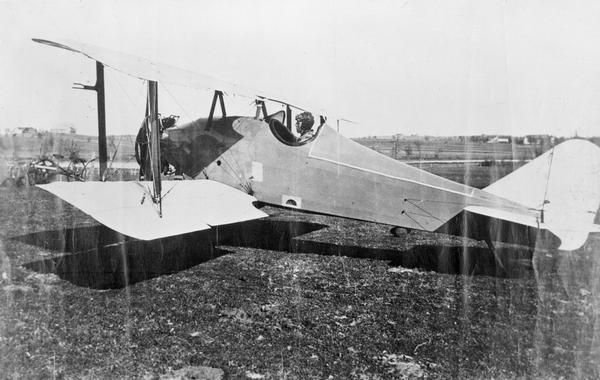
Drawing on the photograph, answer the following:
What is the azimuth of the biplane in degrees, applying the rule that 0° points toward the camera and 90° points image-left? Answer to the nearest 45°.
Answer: approximately 135°
